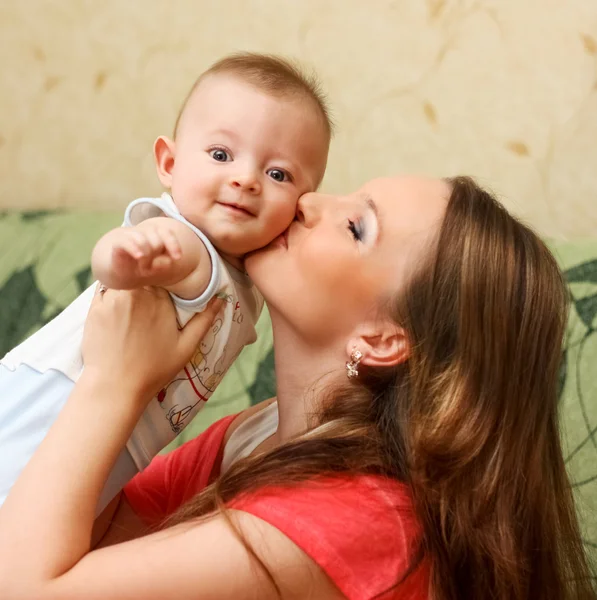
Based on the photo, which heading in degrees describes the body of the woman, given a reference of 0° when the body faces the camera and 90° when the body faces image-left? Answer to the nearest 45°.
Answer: approximately 90°

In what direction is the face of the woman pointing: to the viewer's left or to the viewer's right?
to the viewer's left

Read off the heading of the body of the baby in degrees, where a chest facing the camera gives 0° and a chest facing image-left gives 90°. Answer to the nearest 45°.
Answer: approximately 315°
